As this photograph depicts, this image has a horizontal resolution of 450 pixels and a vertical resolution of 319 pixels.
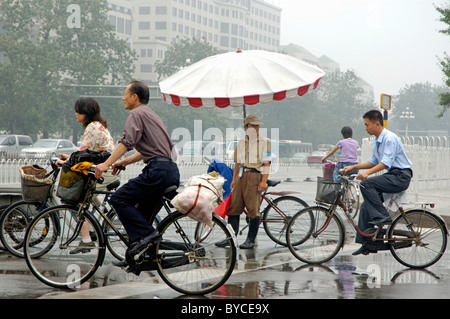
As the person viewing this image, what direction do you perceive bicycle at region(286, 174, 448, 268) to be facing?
facing to the left of the viewer

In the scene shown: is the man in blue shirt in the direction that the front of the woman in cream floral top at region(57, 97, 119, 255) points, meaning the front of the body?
no

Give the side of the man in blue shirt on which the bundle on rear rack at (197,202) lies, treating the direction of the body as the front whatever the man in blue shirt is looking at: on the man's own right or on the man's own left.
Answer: on the man's own left

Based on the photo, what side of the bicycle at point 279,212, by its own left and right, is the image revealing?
left

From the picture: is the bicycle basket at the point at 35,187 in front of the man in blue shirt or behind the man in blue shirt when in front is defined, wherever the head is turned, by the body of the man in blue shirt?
in front

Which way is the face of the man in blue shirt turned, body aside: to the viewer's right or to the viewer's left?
to the viewer's left

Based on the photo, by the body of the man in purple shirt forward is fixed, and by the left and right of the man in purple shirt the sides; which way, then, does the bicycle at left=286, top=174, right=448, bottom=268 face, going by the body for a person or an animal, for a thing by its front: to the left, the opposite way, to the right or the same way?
the same way

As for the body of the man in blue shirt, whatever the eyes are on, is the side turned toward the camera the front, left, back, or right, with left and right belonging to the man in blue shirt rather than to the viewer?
left

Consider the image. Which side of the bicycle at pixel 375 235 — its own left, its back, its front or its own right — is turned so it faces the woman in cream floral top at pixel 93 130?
front

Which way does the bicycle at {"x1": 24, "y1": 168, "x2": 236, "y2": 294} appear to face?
to the viewer's left
